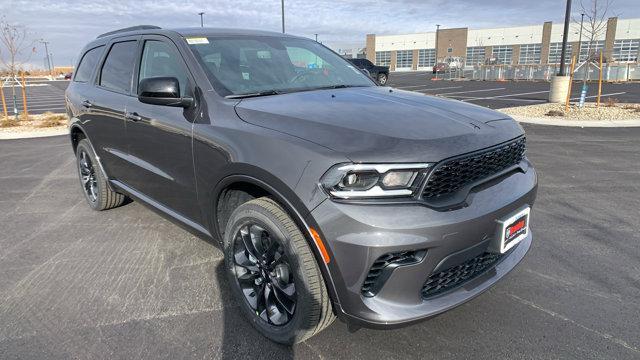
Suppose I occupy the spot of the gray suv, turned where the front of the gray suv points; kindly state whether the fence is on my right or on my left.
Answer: on my left

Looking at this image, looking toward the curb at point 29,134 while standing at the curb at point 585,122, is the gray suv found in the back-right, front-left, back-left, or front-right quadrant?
front-left

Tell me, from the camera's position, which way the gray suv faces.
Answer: facing the viewer and to the right of the viewer

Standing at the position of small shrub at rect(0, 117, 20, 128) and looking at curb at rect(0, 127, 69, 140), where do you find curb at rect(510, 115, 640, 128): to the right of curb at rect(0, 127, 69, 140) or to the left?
left

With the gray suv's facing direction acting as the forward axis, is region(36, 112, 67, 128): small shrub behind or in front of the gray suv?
behind

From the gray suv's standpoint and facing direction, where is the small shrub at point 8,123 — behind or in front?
behind

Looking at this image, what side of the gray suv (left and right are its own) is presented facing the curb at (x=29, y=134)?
back

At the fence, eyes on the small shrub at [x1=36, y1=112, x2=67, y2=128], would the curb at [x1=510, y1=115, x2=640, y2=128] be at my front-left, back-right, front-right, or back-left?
front-left
